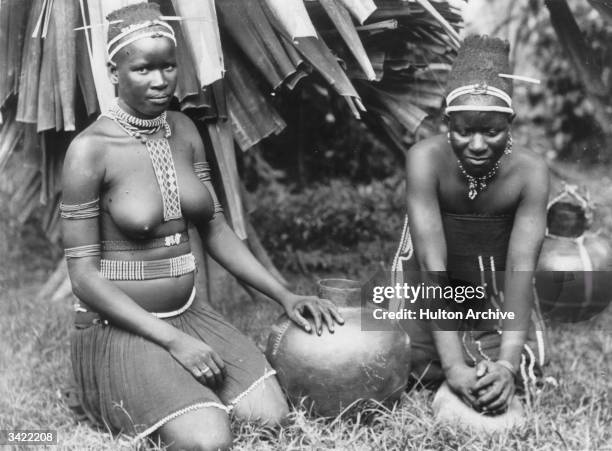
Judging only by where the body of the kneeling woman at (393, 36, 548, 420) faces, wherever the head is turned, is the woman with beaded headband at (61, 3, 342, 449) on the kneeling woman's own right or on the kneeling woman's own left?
on the kneeling woman's own right

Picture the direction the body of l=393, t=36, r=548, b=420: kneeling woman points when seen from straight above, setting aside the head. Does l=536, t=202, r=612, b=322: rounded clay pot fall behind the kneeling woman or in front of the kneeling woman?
behind

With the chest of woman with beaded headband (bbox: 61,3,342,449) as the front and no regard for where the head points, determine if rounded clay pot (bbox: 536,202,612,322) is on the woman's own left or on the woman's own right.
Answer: on the woman's own left

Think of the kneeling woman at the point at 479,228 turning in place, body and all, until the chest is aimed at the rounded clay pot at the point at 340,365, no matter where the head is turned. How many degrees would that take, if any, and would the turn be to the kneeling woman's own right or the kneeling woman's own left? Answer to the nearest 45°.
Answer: approximately 45° to the kneeling woman's own right

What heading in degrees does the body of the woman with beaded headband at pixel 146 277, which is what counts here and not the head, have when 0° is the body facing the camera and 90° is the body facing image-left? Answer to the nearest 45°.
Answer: approximately 315°
